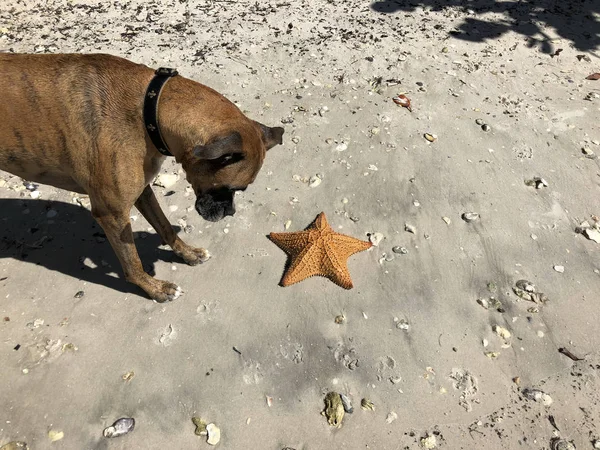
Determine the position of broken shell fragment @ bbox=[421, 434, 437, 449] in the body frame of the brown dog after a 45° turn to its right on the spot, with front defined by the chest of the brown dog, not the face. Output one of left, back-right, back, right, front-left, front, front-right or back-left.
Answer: front

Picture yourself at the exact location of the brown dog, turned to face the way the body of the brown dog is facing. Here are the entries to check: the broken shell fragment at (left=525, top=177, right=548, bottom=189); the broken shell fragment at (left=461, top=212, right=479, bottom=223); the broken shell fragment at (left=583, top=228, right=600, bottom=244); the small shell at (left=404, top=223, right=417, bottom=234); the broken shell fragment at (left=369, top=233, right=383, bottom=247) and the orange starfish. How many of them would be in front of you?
6

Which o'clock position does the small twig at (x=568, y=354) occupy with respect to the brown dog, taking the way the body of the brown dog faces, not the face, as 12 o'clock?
The small twig is roughly at 1 o'clock from the brown dog.

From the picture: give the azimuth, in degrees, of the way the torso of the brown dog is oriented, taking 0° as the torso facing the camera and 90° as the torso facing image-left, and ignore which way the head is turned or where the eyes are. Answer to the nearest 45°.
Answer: approximately 270°

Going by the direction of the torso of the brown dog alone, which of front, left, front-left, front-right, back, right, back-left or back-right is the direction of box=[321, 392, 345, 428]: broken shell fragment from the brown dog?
front-right

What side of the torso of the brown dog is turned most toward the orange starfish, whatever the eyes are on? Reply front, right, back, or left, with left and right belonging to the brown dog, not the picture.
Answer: front

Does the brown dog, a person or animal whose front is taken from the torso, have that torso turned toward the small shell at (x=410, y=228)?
yes

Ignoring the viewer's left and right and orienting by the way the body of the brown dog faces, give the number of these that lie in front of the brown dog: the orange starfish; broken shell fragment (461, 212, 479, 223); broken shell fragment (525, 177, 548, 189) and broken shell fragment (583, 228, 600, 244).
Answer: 4

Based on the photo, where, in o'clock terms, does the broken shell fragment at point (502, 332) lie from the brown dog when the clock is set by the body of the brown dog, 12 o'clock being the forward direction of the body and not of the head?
The broken shell fragment is roughly at 1 o'clock from the brown dog.

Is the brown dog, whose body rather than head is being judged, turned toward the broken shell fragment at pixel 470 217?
yes

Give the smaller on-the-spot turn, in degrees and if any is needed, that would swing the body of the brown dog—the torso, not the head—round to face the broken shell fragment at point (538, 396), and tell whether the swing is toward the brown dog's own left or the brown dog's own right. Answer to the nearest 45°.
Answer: approximately 45° to the brown dog's own right

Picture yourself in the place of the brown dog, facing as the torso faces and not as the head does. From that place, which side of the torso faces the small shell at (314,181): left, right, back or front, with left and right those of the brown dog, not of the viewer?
front

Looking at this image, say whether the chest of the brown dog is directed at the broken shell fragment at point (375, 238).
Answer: yes
